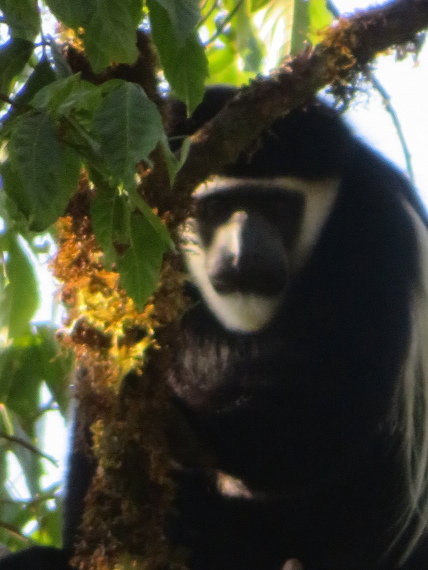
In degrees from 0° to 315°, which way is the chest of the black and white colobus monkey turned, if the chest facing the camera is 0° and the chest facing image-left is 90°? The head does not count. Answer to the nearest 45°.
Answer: approximately 45°

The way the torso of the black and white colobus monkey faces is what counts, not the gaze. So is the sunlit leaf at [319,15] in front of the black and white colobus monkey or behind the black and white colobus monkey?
behind
